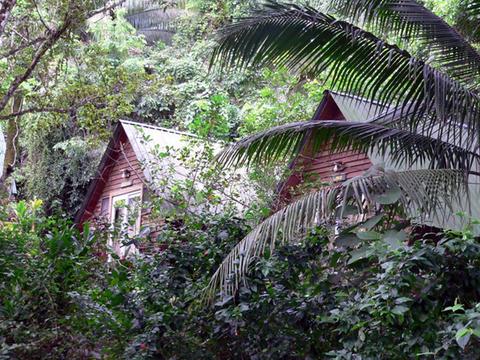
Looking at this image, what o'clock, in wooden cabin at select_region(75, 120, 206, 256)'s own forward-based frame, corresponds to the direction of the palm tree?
The palm tree is roughly at 10 o'clock from the wooden cabin.

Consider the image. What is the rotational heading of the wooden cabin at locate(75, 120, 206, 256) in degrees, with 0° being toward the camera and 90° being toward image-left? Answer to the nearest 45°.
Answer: approximately 45°
